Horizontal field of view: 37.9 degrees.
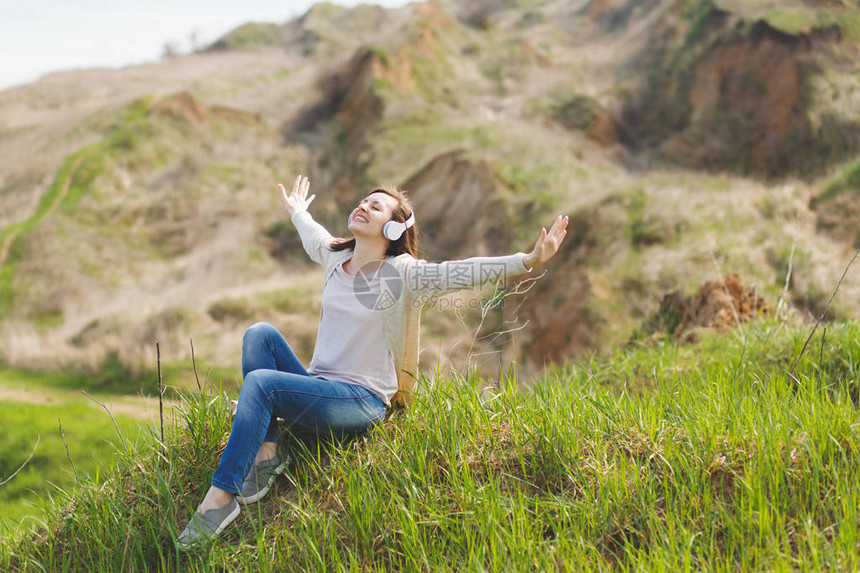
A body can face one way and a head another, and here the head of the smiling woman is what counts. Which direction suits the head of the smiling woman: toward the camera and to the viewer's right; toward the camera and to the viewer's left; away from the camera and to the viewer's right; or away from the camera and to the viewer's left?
toward the camera and to the viewer's left

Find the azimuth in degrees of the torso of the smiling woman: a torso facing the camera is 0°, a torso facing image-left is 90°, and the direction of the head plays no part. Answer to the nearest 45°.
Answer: approximately 45°
